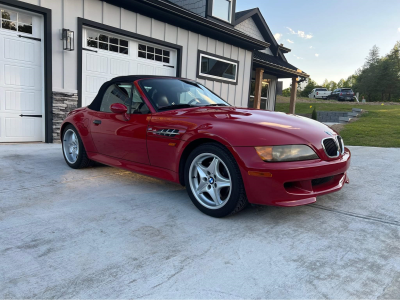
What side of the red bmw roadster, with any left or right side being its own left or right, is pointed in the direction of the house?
back

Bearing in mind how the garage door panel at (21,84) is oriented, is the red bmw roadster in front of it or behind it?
in front

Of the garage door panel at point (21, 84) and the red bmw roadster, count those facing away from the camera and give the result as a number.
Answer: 0

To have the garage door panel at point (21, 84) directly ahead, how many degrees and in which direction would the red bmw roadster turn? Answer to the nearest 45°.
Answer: approximately 180°

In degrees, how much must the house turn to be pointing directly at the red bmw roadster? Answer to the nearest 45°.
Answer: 0° — it already faces it

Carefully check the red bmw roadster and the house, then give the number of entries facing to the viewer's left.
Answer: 0
